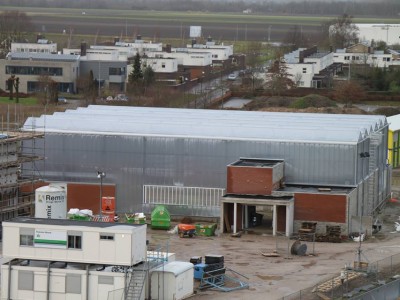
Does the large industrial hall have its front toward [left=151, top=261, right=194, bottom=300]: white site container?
yes

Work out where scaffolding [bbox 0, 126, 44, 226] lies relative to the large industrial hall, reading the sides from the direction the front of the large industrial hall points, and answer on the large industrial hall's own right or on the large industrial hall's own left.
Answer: on the large industrial hall's own right

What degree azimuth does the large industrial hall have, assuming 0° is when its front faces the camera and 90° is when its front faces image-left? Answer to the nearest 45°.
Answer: approximately 0°

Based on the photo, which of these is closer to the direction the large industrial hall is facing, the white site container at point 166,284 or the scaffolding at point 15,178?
the white site container
